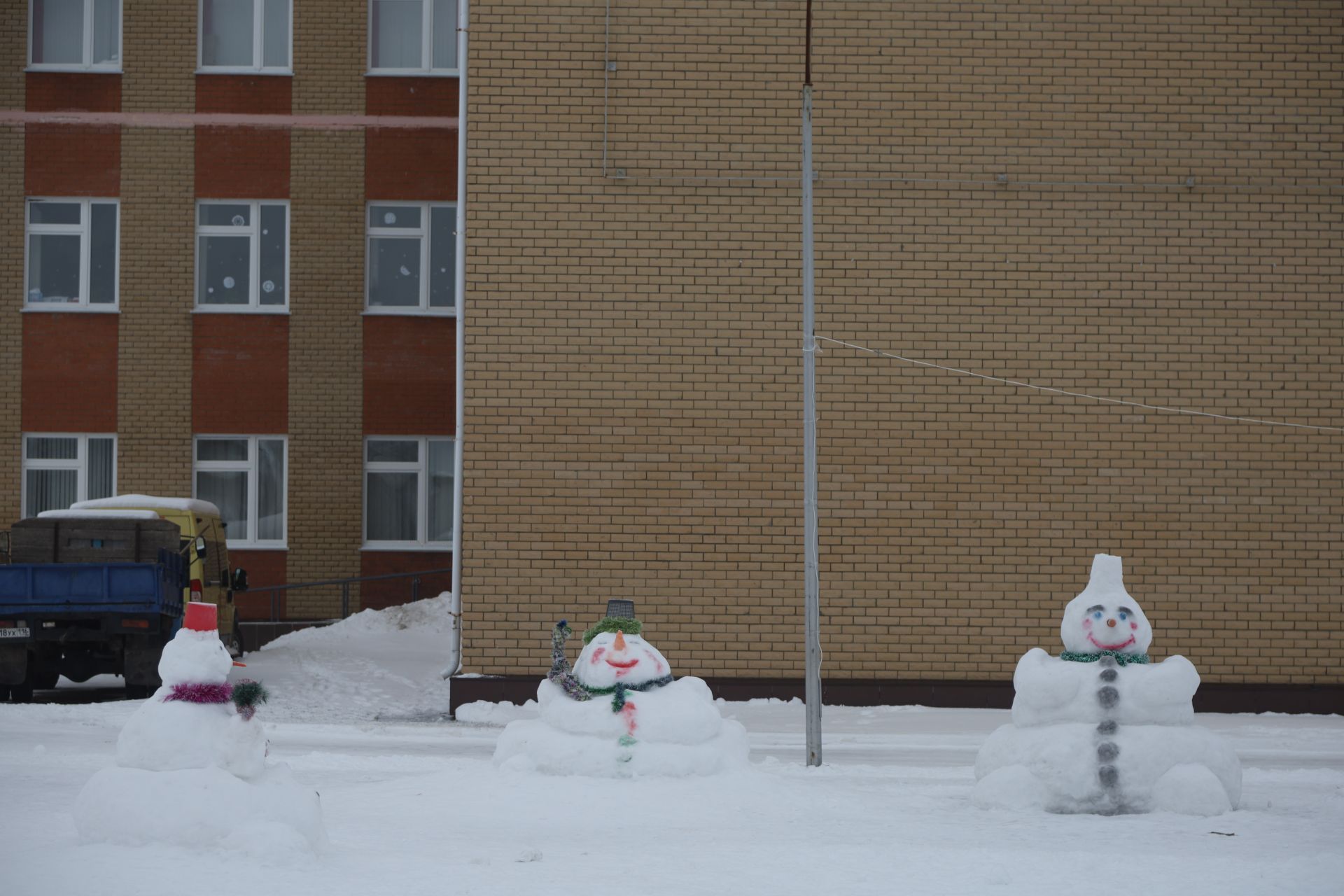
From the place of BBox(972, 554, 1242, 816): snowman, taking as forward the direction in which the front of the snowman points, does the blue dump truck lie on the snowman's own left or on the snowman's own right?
on the snowman's own right

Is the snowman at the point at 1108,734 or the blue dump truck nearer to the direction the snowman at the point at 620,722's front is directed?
the snowman

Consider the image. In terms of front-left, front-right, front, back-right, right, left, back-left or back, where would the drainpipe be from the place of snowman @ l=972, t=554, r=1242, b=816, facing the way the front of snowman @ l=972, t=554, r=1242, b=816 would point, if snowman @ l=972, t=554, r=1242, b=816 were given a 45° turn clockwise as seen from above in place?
right

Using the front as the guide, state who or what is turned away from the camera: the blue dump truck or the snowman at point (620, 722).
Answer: the blue dump truck

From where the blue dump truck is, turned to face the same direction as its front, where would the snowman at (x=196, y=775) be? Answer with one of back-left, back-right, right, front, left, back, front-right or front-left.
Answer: back

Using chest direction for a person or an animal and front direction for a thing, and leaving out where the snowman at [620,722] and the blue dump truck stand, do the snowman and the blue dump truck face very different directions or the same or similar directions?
very different directions

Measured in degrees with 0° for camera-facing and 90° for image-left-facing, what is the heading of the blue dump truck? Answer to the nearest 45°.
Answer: approximately 180°

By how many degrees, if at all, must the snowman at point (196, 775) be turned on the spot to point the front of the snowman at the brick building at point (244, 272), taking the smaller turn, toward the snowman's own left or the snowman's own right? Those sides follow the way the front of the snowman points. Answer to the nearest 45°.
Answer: approximately 90° to the snowman's own left

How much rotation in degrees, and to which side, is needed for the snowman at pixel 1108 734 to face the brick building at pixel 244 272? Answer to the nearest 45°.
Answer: approximately 135° to its right
